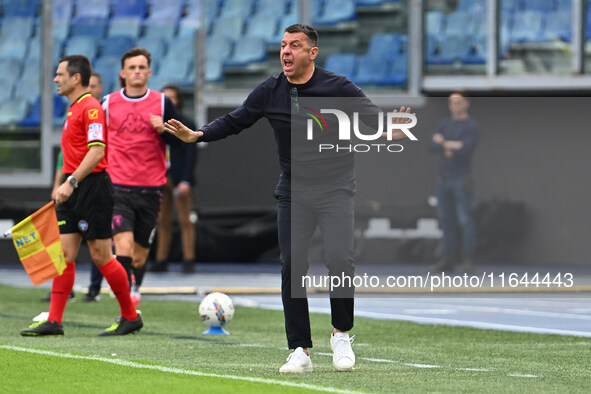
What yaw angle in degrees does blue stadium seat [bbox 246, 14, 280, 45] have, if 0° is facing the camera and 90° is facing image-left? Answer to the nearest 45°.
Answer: approximately 45°

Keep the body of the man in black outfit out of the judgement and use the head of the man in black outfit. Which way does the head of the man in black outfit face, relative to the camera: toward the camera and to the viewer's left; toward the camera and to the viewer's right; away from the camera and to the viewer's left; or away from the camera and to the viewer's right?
toward the camera and to the viewer's left

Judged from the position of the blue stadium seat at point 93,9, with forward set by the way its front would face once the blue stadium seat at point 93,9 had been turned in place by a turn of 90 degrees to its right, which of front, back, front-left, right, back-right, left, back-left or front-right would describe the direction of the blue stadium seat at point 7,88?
front

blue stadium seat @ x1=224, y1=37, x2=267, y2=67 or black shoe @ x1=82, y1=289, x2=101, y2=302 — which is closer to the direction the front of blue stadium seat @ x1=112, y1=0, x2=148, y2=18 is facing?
the black shoe

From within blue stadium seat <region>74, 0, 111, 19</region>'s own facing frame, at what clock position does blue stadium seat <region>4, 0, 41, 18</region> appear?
blue stadium seat <region>4, 0, 41, 18</region> is roughly at 3 o'clock from blue stadium seat <region>74, 0, 111, 19</region>.

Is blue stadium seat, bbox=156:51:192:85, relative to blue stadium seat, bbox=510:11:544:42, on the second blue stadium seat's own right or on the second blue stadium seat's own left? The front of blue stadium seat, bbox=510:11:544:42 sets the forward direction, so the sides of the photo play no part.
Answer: on the second blue stadium seat's own right

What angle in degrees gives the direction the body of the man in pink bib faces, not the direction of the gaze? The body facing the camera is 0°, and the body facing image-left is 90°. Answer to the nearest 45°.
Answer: approximately 0°

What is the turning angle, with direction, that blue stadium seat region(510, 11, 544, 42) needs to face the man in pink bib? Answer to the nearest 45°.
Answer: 0° — it already faces them

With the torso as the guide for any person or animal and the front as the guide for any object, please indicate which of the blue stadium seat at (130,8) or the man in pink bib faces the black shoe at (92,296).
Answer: the blue stadium seat

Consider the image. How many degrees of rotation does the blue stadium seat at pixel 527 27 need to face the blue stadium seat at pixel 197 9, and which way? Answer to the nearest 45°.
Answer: approximately 90° to its right
